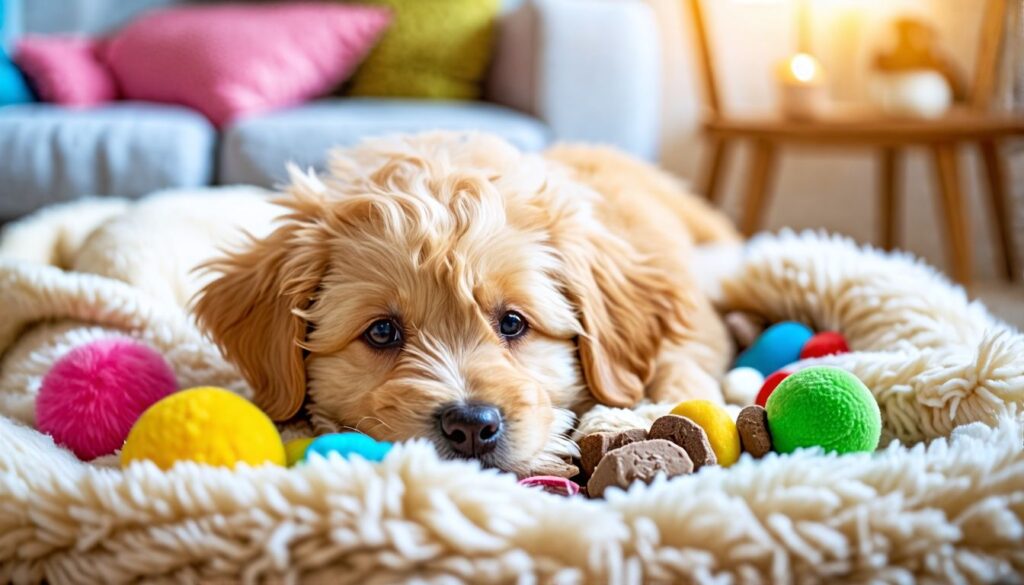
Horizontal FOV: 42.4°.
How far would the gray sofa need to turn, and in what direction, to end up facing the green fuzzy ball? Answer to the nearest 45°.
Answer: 0° — it already faces it

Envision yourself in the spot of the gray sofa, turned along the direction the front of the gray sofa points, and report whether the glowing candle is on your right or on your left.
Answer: on your left

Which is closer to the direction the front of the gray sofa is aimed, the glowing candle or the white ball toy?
the white ball toy

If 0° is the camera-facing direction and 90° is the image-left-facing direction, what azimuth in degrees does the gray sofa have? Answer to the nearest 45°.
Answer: approximately 0°

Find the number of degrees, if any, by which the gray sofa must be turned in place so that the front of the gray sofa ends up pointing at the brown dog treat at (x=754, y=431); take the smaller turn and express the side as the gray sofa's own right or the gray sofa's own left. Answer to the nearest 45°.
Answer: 0° — it already faces it
